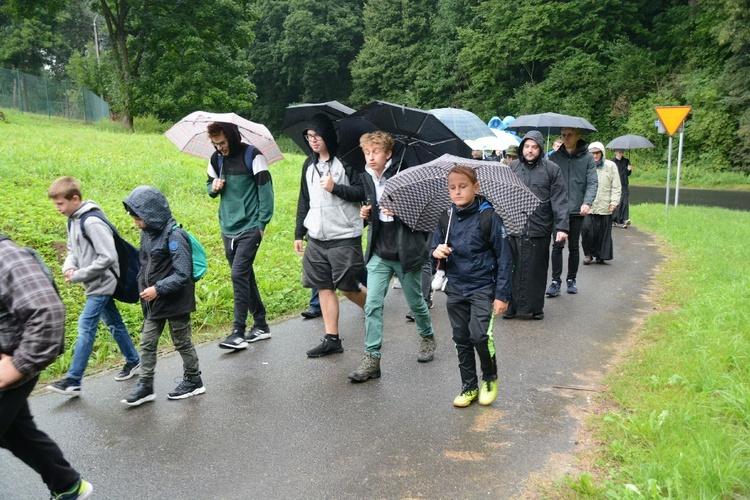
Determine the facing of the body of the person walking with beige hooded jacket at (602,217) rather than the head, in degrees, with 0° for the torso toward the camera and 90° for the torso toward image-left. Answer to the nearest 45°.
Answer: approximately 45°

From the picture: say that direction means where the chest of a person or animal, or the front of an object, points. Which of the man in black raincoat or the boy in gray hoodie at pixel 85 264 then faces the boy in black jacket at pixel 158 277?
the man in black raincoat

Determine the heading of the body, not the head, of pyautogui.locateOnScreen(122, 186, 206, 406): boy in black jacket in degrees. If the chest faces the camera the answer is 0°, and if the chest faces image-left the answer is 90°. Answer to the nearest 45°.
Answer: approximately 45°

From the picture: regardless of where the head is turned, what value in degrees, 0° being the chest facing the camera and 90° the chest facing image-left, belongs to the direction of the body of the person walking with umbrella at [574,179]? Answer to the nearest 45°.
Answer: approximately 45°

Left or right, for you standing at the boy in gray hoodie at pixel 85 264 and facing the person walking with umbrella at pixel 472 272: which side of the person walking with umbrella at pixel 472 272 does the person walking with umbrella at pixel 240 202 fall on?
left

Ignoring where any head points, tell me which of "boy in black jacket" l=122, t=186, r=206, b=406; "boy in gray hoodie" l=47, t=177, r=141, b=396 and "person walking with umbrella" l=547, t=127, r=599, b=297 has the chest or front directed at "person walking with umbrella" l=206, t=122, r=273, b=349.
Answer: "person walking with umbrella" l=547, t=127, r=599, b=297

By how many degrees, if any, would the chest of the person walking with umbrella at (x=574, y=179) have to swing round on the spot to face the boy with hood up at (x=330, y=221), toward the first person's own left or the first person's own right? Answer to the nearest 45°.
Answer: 0° — they already face them

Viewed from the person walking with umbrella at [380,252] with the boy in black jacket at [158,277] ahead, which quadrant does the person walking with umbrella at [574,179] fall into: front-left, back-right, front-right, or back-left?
back-right

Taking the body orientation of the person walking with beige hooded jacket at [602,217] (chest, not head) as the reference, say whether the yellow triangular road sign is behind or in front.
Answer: behind
